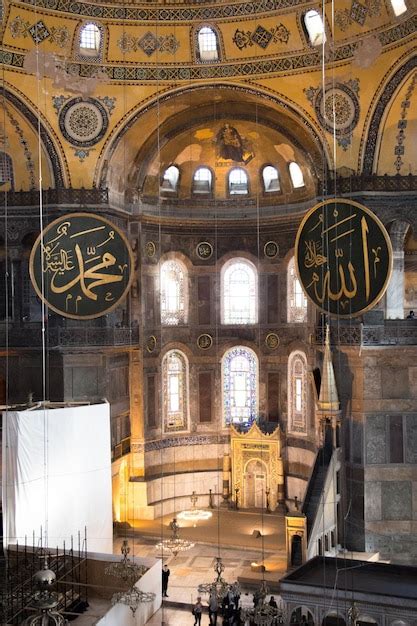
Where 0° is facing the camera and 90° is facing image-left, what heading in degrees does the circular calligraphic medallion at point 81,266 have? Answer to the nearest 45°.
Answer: approximately 0°

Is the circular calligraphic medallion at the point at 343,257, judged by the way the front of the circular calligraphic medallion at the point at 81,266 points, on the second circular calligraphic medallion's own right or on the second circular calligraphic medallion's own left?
on the second circular calligraphic medallion's own left
